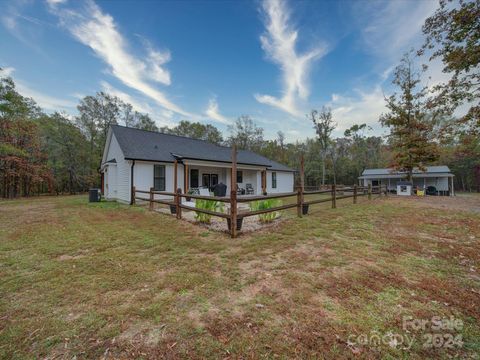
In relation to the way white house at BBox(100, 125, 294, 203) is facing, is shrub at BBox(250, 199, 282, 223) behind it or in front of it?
in front

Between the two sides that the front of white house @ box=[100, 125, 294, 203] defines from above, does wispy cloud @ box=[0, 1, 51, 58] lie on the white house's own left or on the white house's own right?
on the white house's own right

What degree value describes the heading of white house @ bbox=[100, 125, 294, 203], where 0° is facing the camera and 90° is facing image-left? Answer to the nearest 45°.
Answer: approximately 315°

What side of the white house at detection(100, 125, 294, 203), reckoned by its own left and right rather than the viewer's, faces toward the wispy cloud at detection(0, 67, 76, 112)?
back
